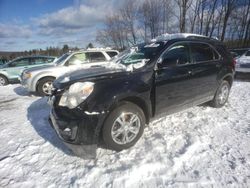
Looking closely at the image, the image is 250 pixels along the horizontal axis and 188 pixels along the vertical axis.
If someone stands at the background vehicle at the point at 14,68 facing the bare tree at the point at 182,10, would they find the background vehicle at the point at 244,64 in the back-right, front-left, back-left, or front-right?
front-right

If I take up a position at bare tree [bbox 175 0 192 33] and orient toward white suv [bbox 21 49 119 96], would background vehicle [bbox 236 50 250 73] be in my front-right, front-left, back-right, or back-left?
front-left

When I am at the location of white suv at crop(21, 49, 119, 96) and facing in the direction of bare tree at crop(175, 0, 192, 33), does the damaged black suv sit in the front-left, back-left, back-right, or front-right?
back-right

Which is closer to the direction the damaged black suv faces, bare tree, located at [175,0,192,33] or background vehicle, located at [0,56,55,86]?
the background vehicle

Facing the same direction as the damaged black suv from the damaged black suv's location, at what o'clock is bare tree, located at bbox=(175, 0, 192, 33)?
The bare tree is roughly at 5 o'clock from the damaged black suv.

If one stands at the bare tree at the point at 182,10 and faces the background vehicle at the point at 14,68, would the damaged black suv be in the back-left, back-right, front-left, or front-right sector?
front-left

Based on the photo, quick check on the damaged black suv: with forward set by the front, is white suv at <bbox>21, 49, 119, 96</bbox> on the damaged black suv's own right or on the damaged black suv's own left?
on the damaged black suv's own right

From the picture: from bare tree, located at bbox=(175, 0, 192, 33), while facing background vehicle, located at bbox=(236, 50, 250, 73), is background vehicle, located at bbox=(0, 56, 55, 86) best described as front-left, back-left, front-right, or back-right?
front-right

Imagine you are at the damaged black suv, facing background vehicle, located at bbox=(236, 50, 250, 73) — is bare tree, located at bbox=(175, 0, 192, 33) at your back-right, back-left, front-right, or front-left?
front-left

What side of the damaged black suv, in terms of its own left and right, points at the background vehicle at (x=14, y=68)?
right

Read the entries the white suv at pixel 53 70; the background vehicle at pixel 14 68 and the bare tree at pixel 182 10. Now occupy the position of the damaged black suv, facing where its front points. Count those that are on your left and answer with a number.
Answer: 0

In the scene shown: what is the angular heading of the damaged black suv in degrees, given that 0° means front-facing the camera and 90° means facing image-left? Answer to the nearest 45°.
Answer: approximately 45°

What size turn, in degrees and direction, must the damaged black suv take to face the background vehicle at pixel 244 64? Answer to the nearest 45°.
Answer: approximately 180°
